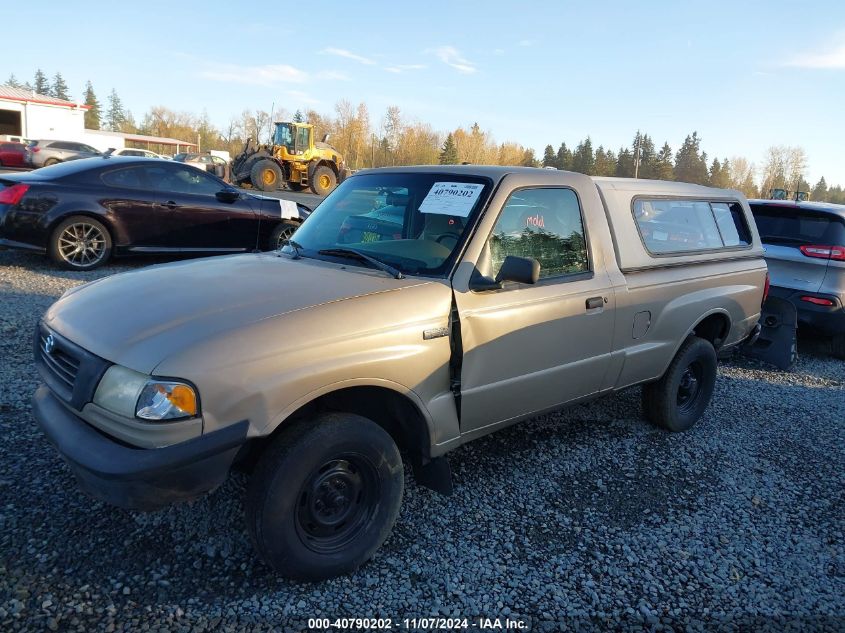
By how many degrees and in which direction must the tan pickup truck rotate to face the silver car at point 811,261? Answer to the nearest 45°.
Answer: approximately 180°

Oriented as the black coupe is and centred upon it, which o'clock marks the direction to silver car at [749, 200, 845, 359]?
The silver car is roughly at 1 o'clock from the black coupe.

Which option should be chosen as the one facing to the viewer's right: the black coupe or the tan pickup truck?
the black coupe

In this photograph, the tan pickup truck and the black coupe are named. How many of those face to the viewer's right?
1

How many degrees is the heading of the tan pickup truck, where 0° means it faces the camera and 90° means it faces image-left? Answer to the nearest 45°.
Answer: approximately 45°

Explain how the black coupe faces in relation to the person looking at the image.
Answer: facing to the right of the viewer

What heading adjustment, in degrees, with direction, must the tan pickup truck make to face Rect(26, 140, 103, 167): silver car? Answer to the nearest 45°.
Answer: approximately 90° to its right

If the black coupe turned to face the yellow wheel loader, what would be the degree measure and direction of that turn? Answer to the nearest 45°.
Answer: approximately 90° to its left

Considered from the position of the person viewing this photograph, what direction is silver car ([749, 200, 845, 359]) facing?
facing away from the viewer and to the right of the viewer

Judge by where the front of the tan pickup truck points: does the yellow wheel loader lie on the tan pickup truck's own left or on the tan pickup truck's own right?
on the tan pickup truck's own right
